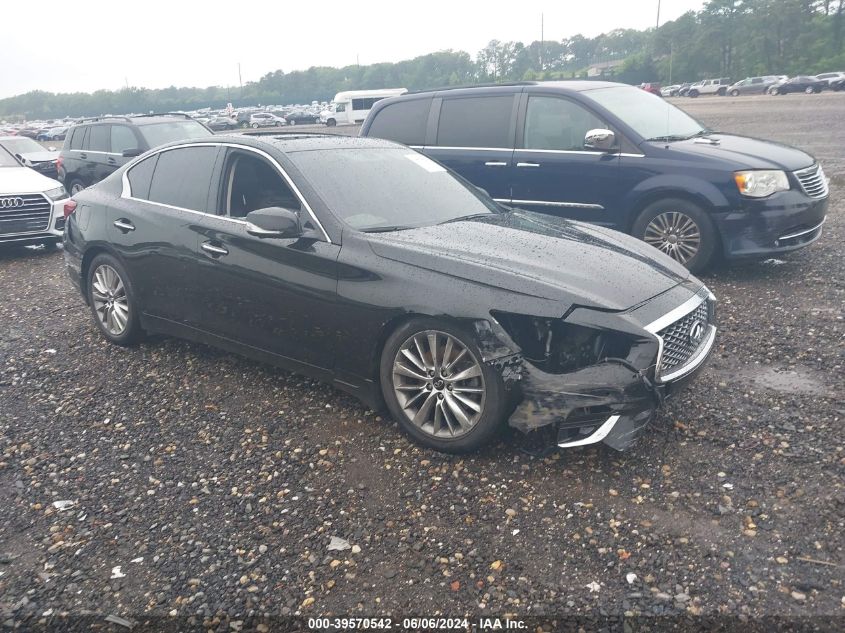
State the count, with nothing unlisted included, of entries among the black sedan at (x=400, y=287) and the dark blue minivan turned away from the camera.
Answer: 0

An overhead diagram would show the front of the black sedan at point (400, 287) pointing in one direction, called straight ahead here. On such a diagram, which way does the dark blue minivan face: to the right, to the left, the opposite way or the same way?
the same way

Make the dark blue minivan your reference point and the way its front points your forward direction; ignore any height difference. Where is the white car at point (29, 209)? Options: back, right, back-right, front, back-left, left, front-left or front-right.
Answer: back-right

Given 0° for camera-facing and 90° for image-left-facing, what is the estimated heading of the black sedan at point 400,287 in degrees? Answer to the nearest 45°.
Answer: approximately 315°

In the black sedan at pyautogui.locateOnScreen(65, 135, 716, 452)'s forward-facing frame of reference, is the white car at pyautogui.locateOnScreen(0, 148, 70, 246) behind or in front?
behind

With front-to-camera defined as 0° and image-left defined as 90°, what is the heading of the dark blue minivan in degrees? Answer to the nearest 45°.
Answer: approximately 315°

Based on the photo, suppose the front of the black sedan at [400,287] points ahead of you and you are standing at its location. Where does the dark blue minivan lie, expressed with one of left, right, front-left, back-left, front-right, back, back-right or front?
left

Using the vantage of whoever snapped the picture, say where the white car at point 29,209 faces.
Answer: facing the viewer and to the right of the viewer

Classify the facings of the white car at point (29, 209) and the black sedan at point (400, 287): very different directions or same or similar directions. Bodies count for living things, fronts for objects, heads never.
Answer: same or similar directions
